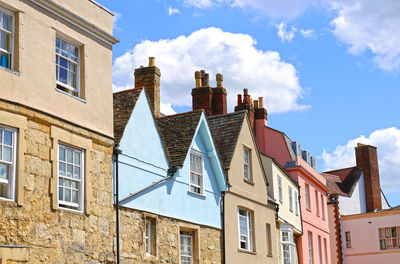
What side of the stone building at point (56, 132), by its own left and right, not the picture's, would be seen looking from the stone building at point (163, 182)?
left

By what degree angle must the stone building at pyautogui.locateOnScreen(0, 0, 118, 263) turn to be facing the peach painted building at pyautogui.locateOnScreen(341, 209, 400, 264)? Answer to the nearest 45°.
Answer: approximately 90° to its left

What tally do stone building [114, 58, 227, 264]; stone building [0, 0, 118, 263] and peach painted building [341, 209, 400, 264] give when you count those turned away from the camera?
0

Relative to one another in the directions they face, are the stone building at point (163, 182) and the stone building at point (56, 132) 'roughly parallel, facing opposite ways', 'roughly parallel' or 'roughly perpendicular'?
roughly parallel

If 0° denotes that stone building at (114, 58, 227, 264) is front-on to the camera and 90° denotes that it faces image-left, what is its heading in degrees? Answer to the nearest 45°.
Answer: approximately 315°

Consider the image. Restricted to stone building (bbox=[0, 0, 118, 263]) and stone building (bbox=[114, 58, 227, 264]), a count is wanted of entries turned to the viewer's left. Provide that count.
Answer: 0

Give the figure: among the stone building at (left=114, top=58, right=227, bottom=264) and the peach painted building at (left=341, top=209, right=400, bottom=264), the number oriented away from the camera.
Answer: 0

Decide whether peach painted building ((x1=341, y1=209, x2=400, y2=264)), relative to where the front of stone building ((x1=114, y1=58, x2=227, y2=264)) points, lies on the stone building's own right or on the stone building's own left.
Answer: on the stone building's own left
